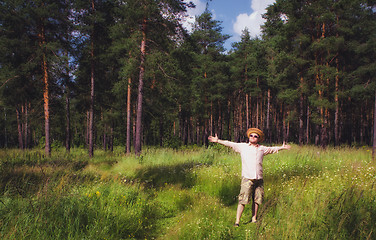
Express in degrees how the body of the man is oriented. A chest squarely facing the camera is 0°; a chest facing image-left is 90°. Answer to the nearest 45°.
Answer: approximately 0°
